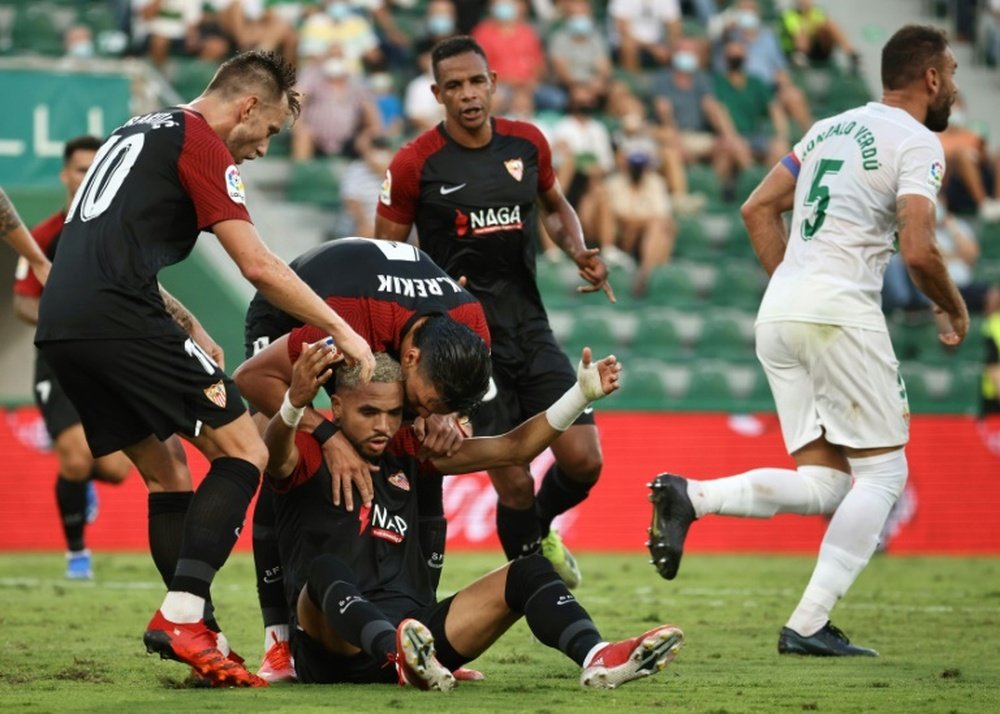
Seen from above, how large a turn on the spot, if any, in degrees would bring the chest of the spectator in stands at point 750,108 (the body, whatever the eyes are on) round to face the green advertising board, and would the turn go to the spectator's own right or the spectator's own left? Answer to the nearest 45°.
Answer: approximately 45° to the spectator's own right

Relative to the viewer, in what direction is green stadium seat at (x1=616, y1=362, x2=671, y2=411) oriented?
toward the camera

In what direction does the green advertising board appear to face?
toward the camera

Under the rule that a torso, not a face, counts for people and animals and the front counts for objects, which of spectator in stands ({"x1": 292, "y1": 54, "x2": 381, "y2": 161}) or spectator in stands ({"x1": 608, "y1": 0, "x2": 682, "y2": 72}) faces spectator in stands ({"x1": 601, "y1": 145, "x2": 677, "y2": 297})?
spectator in stands ({"x1": 608, "y1": 0, "x2": 682, "y2": 72})

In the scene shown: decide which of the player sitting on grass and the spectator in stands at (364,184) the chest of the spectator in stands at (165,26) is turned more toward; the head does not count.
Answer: the player sitting on grass

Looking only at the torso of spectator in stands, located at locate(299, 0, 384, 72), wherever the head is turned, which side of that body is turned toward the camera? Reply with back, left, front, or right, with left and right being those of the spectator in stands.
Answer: front

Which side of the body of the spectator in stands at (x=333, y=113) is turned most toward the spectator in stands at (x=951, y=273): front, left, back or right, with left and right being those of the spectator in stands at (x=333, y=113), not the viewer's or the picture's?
left

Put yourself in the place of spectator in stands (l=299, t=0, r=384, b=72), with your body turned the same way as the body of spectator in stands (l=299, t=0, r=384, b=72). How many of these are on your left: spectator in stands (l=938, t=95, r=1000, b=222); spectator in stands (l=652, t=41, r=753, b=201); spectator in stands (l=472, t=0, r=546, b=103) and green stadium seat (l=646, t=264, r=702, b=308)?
4

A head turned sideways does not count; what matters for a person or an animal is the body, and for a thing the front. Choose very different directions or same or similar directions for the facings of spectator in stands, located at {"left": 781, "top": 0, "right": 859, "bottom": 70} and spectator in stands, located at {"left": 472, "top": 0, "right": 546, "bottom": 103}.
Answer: same or similar directions

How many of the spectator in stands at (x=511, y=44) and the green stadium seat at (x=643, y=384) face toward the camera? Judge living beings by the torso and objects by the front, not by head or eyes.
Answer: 2

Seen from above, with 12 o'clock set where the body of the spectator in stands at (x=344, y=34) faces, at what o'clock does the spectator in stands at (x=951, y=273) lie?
the spectator in stands at (x=951, y=273) is roughly at 9 o'clock from the spectator in stands at (x=344, y=34).

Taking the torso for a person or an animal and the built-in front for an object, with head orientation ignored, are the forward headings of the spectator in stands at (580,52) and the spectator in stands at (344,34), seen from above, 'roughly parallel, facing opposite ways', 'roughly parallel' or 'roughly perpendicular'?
roughly parallel

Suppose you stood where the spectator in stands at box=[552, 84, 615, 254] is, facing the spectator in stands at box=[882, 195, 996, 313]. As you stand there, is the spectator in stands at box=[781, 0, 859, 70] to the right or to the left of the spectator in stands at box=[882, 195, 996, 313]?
left
